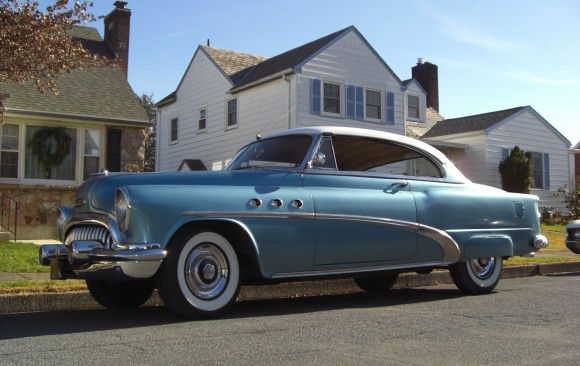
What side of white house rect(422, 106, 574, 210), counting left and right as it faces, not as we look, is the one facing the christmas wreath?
right

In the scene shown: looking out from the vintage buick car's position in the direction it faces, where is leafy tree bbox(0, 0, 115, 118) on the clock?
The leafy tree is roughly at 3 o'clock from the vintage buick car.

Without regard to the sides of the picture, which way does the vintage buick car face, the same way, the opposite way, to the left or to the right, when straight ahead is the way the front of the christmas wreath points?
to the right

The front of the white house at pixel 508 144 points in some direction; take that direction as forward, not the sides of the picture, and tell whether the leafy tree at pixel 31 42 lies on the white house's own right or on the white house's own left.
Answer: on the white house's own right

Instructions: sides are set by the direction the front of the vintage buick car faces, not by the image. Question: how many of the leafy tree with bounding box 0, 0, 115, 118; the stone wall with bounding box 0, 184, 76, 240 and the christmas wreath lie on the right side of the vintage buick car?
3

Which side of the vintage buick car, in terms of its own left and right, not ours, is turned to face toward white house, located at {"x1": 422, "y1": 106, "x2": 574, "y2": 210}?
back

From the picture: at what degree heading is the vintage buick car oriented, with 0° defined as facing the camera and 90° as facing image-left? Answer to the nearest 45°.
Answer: approximately 45°

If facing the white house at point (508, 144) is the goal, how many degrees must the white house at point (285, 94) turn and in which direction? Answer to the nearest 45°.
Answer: approximately 90° to its left

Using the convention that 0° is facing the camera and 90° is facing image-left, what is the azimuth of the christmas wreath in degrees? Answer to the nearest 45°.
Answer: approximately 0°

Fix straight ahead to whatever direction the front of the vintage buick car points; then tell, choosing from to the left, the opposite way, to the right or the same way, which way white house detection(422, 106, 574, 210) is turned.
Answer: to the left

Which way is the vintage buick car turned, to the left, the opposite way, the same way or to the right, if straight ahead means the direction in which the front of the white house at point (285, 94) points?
to the right
